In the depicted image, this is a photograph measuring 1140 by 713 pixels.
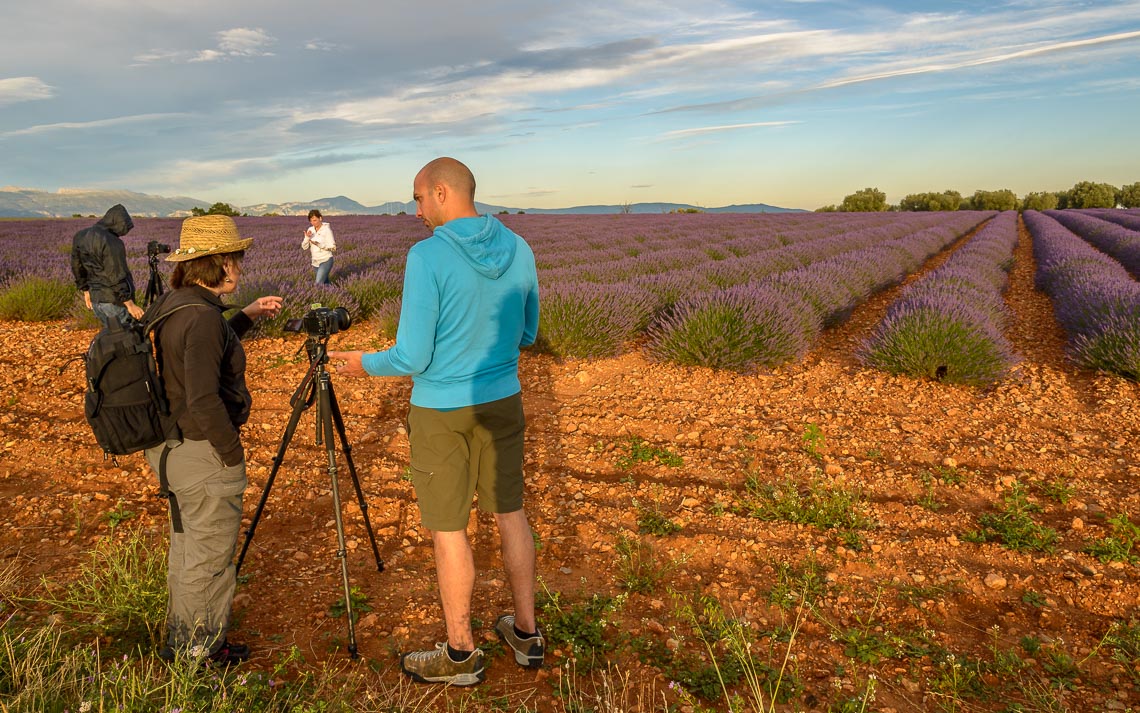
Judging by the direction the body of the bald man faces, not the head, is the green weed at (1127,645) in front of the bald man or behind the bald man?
behind

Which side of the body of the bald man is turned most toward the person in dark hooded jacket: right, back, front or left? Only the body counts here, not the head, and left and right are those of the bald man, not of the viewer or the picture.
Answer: front

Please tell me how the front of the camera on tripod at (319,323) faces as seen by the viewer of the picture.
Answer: facing to the right of the viewer

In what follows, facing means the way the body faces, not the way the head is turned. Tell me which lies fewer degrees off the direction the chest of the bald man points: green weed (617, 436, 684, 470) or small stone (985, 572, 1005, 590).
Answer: the green weed

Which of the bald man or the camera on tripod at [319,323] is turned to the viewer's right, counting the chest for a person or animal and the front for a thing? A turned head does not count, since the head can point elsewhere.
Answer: the camera on tripod

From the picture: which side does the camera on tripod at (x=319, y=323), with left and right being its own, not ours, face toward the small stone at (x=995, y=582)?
front

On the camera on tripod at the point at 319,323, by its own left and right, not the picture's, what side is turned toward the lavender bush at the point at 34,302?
left

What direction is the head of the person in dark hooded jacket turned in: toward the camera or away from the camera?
away from the camera

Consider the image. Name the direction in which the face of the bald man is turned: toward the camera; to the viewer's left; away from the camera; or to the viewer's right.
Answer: to the viewer's left

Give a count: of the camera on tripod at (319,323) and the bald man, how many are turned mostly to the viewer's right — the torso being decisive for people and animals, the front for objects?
1

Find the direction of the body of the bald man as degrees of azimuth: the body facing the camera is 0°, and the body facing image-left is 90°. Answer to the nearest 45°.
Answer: approximately 135°

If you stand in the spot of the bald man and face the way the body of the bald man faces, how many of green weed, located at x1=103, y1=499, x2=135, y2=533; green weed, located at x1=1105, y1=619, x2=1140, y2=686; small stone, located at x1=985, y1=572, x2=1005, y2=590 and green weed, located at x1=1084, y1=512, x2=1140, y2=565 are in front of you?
1
